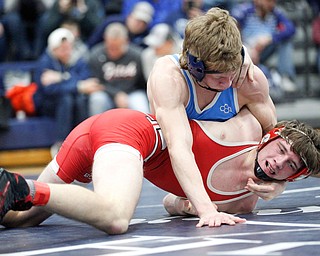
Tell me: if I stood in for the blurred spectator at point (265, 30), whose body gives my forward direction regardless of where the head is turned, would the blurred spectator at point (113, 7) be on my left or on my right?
on my right

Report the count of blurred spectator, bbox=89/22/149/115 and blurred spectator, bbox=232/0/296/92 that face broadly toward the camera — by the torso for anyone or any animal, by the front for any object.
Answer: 2

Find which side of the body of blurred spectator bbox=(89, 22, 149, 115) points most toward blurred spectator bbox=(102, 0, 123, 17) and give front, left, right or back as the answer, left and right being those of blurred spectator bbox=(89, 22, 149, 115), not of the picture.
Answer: back

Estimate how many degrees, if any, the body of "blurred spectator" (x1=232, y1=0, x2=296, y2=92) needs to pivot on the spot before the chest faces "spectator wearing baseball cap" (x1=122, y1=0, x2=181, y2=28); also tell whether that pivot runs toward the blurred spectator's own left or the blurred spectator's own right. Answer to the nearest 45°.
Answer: approximately 90° to the blurred spectator's own right

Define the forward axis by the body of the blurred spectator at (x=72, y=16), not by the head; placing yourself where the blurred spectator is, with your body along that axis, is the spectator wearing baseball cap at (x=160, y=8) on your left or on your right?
on your left

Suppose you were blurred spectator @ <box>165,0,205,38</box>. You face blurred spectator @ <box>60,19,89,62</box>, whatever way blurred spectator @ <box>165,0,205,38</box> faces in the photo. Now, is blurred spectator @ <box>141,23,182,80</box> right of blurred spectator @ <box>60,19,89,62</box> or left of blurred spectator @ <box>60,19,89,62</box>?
left

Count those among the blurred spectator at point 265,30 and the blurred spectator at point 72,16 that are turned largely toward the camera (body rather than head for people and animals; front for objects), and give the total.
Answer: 2

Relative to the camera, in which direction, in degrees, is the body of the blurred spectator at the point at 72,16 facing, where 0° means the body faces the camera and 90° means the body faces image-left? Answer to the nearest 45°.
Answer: approximately 0°
